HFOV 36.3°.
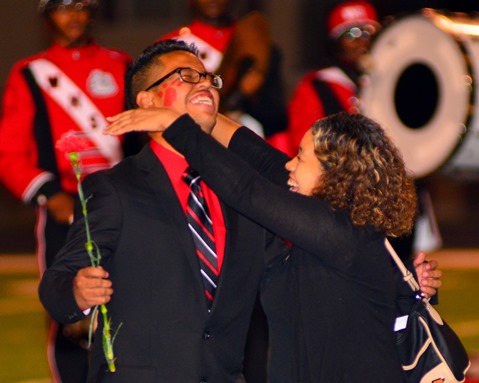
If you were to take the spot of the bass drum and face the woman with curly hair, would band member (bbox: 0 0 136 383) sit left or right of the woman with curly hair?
right

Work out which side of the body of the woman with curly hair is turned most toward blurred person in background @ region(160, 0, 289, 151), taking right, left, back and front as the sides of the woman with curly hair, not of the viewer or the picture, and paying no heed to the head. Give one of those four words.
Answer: right

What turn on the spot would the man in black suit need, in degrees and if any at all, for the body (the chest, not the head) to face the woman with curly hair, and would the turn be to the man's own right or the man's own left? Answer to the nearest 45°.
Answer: approximately 45° to the man's own left

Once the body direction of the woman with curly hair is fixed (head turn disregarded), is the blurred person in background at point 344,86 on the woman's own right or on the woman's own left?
on the woman's own right

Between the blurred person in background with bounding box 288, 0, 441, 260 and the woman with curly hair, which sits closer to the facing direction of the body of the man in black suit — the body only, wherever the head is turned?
the woman with curly hair

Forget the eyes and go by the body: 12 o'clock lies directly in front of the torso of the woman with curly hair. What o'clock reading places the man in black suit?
The man in black suit is roughly at 12 o'clock from the woman with curly hair.

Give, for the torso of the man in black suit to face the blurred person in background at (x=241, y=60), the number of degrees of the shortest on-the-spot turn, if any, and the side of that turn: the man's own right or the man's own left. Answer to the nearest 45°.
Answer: approximately 135° to the man's own left

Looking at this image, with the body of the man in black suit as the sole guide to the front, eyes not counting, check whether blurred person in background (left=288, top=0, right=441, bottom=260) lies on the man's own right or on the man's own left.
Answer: on the man's own left

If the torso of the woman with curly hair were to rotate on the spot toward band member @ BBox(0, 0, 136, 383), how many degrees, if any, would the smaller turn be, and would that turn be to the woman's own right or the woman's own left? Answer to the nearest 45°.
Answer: approximately 45° to the woman's own right

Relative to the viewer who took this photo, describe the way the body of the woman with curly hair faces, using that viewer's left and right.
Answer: facing to the left of the viewer

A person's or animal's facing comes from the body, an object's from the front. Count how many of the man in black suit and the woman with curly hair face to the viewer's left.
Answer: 1

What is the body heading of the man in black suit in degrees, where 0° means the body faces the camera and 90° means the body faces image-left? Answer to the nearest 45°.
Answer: approximately 315°

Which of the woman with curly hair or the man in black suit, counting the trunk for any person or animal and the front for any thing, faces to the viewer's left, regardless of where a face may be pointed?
the woman with curly hair
